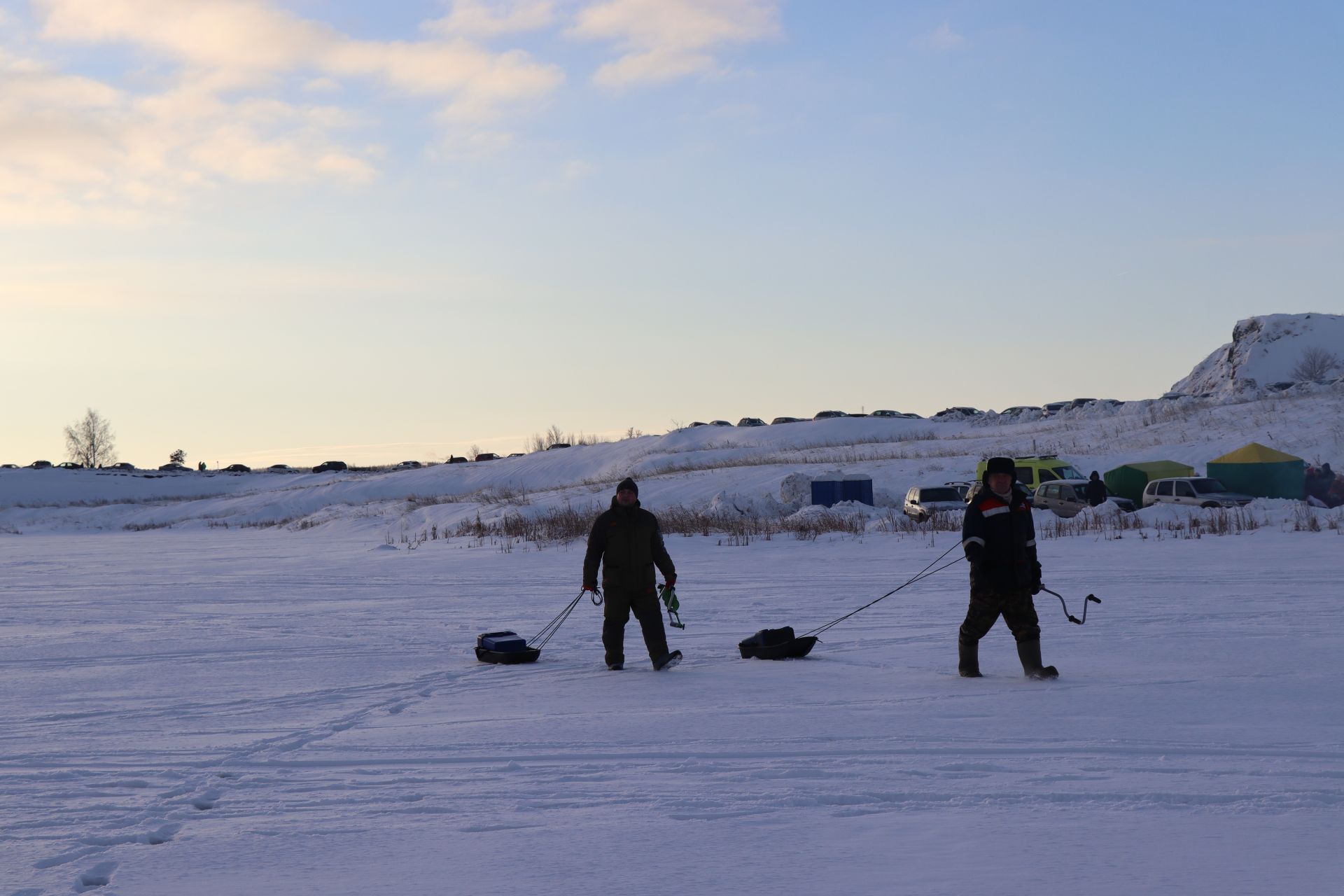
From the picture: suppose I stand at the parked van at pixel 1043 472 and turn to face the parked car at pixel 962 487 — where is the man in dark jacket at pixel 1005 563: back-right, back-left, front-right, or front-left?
front-left

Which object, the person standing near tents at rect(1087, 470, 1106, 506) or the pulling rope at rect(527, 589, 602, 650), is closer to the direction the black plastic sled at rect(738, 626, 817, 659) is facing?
the person standing near tents

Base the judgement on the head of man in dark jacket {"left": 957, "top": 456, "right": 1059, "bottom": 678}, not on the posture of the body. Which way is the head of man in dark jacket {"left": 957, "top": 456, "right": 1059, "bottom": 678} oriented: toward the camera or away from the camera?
toward the camera

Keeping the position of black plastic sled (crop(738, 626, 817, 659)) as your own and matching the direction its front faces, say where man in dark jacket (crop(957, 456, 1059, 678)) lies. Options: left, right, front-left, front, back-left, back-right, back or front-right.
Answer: front-right

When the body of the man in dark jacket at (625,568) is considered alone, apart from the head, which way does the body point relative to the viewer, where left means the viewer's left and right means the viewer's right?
facing the viewer

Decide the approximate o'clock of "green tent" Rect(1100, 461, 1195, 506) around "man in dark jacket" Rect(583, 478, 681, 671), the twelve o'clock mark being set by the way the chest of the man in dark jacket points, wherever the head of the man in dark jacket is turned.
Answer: The green tent is roughly at 7 o'clock from the man in dark jacket.

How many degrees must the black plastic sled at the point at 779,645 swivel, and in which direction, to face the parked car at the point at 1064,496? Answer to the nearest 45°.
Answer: approximately 90° to its left

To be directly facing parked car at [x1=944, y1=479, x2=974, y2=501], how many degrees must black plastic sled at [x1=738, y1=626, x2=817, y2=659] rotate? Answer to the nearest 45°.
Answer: approximately 90° to its left

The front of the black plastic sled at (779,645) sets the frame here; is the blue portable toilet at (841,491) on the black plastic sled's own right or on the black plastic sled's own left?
on the black plastic sled's own left

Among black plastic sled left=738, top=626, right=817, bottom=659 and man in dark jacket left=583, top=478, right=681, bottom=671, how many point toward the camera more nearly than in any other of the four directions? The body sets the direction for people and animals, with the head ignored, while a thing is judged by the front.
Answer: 1

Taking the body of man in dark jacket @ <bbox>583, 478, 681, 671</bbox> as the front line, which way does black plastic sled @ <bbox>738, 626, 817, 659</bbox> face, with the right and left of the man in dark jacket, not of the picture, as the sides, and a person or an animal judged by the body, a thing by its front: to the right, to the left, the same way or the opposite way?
to the left

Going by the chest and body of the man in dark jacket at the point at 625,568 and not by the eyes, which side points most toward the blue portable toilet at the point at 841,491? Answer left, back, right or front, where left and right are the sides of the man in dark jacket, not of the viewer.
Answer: back

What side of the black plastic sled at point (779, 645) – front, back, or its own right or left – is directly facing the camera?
right

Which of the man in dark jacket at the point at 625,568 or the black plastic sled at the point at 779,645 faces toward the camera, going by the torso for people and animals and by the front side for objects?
the man in dark jacket

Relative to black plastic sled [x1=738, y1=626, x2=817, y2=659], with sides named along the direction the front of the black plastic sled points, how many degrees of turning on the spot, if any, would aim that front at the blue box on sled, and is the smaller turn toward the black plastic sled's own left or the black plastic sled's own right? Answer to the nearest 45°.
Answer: approximately 180°

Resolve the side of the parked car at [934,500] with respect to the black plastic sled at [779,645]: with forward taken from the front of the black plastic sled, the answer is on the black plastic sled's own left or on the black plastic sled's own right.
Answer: on the black plastic sled's own left

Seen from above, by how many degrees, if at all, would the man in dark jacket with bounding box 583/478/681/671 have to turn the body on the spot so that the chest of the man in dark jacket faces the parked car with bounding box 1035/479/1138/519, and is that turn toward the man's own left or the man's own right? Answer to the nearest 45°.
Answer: approximately 135° to the man's own left
